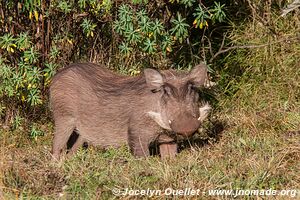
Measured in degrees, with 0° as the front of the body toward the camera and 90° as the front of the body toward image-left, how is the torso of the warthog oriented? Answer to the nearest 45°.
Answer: approximately 315°
